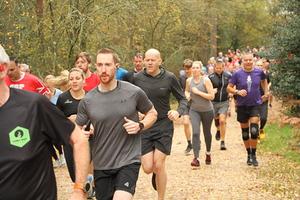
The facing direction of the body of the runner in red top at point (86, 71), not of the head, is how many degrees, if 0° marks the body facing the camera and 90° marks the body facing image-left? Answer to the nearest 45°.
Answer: approximately 45°

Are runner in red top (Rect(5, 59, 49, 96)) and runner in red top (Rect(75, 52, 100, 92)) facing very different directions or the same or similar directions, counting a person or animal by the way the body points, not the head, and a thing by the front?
same or similar directions

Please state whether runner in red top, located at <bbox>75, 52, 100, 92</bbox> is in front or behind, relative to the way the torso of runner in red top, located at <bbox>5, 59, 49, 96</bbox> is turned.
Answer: behind

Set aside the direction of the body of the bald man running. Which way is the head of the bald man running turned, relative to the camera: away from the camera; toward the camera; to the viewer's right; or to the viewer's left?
toward the camera

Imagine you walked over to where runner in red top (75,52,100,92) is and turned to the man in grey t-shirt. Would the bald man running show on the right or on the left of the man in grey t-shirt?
left

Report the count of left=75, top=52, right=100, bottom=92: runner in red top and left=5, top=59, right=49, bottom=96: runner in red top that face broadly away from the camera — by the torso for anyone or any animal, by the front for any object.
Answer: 0

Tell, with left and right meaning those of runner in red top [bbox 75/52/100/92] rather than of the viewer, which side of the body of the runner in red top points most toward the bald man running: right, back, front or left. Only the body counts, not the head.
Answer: left

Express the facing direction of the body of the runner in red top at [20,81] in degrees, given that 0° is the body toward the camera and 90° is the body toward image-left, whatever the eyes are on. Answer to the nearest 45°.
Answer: approximately 45°

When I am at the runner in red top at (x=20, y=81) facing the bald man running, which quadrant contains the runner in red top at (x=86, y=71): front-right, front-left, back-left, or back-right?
front-left

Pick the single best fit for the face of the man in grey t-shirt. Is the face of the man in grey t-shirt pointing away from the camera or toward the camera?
toward the camera

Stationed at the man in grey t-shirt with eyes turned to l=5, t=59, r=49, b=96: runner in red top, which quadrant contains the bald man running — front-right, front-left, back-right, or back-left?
front-right

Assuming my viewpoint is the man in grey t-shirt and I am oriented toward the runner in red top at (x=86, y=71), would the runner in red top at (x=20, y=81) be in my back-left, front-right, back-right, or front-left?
front-left

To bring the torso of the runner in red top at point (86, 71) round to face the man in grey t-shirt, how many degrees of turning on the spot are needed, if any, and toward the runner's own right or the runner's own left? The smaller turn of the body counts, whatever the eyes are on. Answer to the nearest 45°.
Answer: approximately 45° to the runner's own left

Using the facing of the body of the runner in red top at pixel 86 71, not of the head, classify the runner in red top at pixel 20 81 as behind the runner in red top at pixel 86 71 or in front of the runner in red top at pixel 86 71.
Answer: in front
